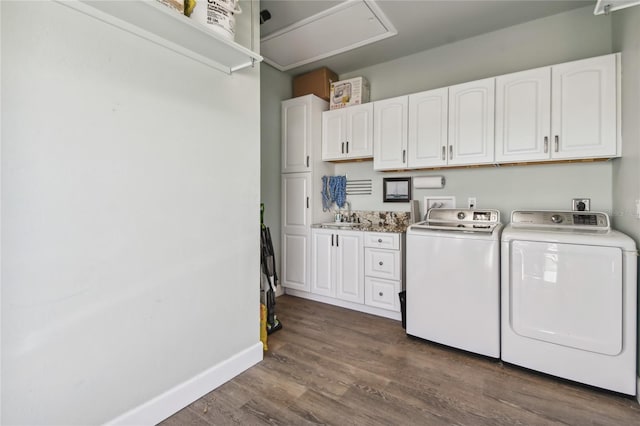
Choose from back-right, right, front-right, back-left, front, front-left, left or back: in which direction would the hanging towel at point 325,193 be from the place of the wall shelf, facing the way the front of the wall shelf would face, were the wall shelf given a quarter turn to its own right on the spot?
back

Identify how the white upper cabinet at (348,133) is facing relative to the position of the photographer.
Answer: facing the viewer and to the left of the viewer

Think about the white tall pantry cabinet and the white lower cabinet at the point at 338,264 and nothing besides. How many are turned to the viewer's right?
0

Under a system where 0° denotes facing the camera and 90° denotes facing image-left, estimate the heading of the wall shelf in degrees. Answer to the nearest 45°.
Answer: approximately 315°

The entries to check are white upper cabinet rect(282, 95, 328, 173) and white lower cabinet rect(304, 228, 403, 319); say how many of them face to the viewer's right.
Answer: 0

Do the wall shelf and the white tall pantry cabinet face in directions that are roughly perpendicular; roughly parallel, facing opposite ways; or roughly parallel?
roughly perpendicular

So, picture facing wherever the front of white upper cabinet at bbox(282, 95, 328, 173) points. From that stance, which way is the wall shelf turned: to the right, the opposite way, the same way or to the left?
to the left

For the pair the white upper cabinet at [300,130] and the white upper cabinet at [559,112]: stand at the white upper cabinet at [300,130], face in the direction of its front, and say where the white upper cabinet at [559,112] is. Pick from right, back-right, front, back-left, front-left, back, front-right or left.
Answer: left

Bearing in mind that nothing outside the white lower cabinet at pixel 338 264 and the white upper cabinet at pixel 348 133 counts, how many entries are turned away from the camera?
0

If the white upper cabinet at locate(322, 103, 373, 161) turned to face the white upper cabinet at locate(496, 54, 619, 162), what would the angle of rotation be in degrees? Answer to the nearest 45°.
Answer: approximately 90° to its left
